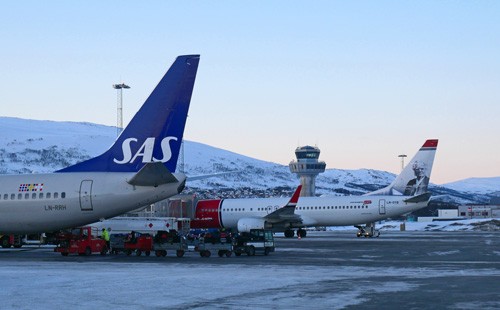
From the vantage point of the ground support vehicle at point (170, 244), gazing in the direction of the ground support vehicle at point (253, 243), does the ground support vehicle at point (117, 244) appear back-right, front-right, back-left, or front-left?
back-left

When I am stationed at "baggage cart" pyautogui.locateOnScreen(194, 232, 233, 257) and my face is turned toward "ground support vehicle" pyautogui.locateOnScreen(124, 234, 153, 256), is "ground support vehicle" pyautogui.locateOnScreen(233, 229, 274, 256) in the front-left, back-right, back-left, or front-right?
back-right

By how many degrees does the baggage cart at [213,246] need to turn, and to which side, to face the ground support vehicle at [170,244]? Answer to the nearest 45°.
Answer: approximately 180°

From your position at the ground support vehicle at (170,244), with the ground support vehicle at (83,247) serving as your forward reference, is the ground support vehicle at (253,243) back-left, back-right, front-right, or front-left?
back-right
